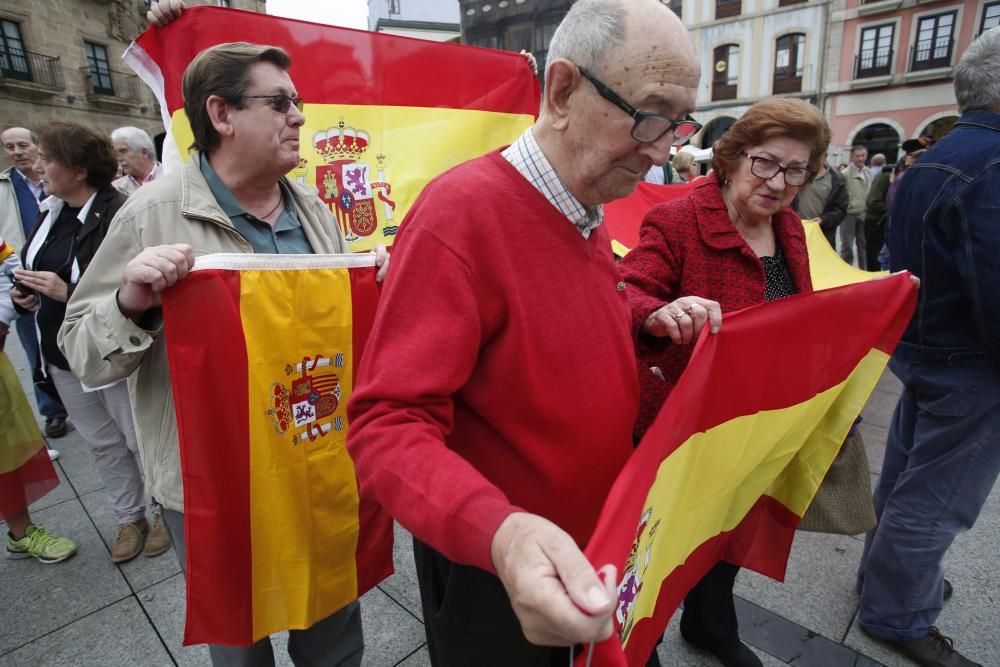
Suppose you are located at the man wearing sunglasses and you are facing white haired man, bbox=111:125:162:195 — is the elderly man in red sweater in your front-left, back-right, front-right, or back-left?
back-right

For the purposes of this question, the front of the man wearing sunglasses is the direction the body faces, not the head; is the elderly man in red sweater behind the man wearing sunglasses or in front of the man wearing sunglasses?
in front

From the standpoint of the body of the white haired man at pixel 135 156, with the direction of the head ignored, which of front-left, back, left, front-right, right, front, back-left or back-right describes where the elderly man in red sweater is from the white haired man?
front-left

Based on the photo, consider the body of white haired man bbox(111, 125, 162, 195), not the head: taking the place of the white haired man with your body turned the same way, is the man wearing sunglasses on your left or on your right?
on your left

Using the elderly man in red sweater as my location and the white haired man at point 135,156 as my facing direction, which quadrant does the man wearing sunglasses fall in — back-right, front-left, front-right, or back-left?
front-left

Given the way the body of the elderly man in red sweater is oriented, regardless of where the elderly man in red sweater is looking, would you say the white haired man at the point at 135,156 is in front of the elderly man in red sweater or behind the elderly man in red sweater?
behind

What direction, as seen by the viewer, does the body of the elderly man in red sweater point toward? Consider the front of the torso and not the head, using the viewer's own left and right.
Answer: facing the viewer and to the right of the viewer

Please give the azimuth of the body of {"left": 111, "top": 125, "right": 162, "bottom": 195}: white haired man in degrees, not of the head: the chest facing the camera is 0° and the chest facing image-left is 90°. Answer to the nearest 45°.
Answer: approximately 45°

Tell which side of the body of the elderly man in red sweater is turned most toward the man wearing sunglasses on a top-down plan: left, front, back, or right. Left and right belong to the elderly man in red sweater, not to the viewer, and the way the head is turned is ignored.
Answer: back

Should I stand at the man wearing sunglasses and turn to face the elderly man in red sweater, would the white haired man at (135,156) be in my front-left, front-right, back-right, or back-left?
back-left

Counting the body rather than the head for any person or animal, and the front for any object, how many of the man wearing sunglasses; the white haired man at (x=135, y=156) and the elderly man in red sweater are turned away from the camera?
0

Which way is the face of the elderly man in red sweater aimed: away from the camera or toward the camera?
toward the camera

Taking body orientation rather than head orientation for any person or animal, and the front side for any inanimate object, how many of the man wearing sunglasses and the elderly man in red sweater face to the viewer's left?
0

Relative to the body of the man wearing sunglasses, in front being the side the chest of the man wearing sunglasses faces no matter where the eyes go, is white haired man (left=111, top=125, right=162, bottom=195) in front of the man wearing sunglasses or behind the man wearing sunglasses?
behind
